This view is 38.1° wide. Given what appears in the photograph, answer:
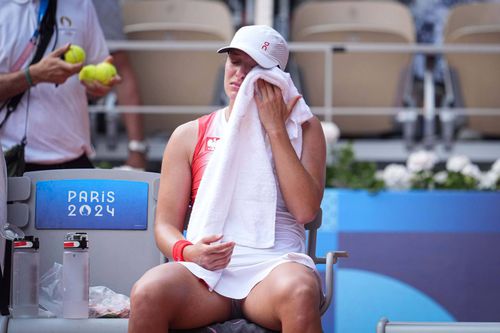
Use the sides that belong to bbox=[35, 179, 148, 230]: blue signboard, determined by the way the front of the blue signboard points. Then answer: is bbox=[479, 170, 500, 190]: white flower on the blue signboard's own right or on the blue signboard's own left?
on the blue signboard's own left

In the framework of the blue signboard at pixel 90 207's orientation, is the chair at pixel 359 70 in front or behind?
behind

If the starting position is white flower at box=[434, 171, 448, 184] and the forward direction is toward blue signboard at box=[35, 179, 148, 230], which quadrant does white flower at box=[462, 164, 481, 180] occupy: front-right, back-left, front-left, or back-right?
back-left

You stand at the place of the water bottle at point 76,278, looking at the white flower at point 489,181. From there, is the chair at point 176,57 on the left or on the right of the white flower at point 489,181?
left

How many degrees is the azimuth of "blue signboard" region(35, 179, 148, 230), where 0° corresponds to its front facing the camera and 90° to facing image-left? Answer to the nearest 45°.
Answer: approximately 0°
